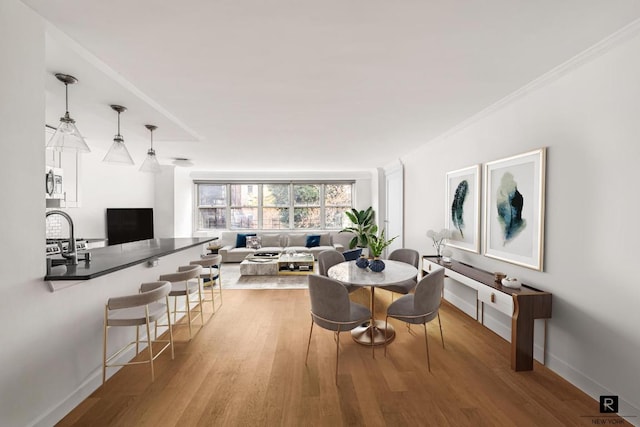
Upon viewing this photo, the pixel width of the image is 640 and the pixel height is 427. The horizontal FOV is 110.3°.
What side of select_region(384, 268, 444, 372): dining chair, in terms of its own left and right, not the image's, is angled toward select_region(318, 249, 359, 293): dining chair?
front

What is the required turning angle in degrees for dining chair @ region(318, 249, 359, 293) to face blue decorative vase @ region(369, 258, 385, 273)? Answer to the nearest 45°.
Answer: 0° — it already faces it

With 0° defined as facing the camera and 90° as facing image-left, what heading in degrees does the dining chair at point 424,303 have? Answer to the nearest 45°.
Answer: approximately 135°

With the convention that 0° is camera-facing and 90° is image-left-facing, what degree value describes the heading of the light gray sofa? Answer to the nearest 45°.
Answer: approximately 0°

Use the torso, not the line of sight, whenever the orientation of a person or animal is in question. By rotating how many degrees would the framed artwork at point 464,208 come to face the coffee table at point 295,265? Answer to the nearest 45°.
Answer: approximately 45° to its right

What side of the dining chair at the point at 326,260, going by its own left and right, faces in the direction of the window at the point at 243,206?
back

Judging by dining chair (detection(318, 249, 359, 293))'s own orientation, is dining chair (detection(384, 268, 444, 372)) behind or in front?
in front

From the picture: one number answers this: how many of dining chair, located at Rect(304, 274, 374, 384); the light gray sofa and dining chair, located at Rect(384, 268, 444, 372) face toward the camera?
1

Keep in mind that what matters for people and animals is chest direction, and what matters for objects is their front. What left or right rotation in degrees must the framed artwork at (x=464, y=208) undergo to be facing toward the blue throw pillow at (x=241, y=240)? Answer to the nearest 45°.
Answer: approximately 45° to its right

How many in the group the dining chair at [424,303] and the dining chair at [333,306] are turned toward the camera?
0

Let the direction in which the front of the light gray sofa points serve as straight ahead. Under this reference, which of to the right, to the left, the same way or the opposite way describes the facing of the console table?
to the right
